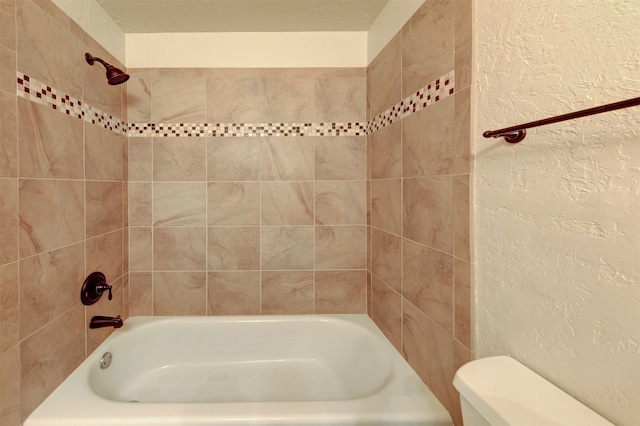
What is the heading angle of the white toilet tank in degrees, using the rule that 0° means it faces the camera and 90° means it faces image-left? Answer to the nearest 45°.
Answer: approximately 45°

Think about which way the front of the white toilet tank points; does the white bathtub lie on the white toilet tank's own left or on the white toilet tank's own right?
on the white toilet tank's own right
